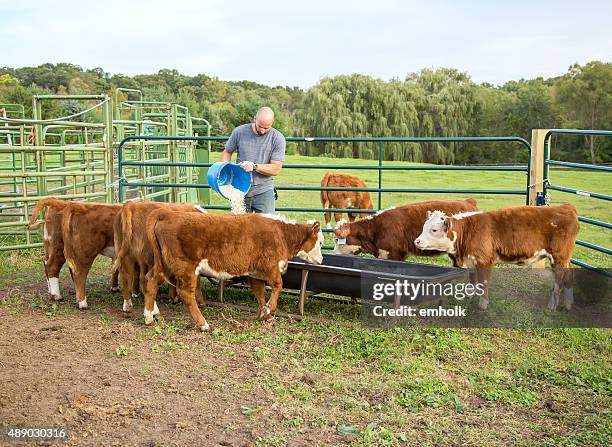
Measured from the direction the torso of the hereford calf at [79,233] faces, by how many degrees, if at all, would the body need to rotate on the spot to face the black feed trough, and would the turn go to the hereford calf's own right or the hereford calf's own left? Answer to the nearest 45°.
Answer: approximately 90° to the hereford calf's own right

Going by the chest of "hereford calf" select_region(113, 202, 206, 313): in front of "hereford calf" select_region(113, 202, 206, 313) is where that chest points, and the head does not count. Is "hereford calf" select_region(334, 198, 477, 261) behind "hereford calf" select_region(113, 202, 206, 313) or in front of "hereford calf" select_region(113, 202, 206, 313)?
in front

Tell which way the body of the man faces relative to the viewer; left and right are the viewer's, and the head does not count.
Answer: facing the viewer and to the left of the viewer

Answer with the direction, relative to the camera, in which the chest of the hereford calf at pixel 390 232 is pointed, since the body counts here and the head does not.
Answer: to the viewer's left

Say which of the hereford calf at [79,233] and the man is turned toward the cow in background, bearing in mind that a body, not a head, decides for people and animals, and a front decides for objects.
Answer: the hereford calf

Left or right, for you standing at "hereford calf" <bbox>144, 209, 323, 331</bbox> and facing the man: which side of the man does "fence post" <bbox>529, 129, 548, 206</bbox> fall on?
right

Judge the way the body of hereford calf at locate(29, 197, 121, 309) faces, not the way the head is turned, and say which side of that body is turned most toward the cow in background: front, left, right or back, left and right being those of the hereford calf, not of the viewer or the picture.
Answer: front

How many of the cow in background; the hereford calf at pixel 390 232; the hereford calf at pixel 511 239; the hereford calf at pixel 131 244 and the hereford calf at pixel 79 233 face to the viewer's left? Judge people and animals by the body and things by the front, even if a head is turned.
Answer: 2

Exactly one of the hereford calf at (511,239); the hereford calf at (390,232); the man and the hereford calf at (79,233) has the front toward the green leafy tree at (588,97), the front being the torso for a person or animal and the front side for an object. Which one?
the hereford calf at (79,233)

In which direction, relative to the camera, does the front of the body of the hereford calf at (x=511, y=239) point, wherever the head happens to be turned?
to the viewer's left

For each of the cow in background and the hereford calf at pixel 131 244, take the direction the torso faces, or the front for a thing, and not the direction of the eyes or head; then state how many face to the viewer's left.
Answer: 0

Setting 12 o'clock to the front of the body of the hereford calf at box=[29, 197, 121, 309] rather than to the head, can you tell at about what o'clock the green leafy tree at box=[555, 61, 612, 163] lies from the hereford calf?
The green leafy tree is roughly at 12 o'clock from the hereford calf.

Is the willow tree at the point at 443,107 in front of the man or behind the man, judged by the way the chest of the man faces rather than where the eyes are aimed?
behind

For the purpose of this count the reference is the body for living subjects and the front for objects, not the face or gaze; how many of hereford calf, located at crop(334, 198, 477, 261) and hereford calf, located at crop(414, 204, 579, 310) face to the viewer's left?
2

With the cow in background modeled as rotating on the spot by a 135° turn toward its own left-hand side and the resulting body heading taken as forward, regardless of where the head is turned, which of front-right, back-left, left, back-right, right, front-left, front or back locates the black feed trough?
left

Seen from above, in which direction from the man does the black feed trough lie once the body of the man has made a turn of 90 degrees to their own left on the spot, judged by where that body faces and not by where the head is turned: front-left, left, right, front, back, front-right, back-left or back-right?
front

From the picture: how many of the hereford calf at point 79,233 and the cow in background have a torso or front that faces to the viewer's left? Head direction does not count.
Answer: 0

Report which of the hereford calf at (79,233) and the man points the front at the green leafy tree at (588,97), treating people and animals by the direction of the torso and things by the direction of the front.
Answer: the hereford calf

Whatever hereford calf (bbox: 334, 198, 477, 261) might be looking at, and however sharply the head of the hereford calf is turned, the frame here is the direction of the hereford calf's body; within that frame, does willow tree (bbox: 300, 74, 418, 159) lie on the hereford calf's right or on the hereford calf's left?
on the hereford calf's right

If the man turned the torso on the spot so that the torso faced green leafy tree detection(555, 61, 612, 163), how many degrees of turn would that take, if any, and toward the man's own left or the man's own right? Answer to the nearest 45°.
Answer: approximately 180°
